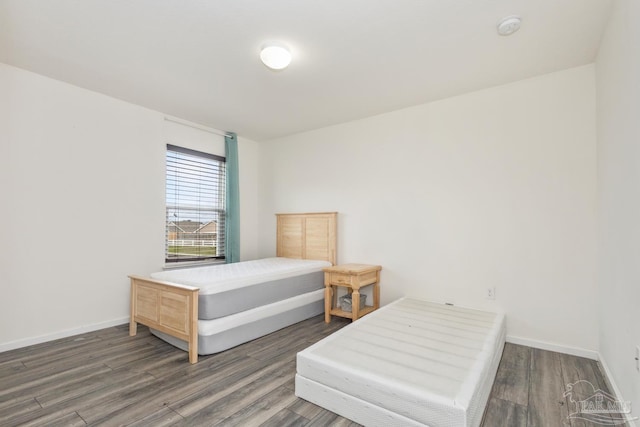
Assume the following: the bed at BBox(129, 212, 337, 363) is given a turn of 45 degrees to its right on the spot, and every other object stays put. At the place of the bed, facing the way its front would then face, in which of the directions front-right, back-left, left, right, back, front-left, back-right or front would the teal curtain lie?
right

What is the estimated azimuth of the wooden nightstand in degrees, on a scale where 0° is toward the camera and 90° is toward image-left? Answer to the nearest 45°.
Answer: approximately 45°

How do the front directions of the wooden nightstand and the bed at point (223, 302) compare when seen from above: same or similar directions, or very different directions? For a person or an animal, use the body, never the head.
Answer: same or similar directions

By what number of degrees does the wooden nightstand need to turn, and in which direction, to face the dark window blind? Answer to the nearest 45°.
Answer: approximately 45° to its right

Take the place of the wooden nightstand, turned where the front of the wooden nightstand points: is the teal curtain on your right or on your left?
on your right

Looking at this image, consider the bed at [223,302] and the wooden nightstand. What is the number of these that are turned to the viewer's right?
0

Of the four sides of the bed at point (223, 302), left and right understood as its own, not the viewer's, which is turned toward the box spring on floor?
left

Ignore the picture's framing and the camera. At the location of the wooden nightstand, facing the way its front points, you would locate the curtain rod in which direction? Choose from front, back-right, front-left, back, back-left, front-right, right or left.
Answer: front-right

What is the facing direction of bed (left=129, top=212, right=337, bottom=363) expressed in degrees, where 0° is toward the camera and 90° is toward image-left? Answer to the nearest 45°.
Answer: approximately 45°

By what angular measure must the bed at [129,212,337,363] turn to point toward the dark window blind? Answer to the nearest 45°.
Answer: approximately 135° to its right
